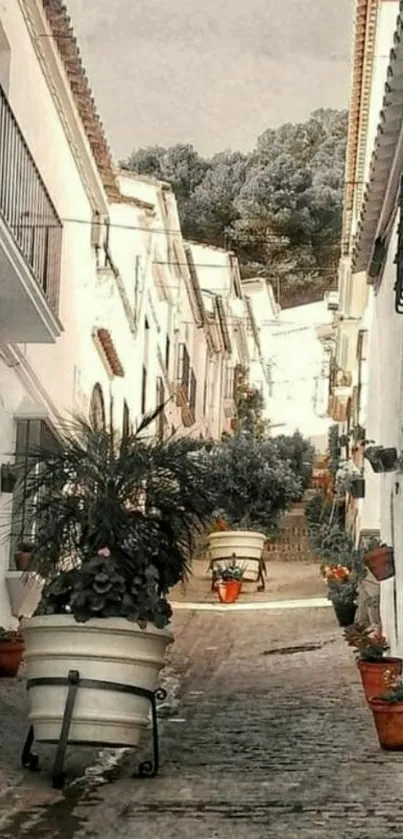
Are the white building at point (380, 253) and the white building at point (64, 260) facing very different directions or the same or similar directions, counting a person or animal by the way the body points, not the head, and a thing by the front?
very different directions

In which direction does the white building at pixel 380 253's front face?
to the viewer's left

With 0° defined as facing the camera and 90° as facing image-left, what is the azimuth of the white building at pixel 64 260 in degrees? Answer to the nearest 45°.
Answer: approximately 270°

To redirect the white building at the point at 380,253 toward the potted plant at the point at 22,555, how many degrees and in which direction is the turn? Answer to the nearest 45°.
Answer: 0° — it already faces it

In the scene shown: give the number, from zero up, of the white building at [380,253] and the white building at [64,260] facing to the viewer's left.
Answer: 1

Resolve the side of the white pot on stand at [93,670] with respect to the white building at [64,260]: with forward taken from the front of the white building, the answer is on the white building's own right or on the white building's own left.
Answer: on the white building's own right

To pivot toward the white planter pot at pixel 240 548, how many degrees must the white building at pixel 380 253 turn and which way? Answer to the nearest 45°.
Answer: approximately 90° to its right
